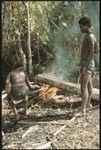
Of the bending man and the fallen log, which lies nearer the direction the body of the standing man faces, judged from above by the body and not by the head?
the bending man

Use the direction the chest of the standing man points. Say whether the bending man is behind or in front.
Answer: in front

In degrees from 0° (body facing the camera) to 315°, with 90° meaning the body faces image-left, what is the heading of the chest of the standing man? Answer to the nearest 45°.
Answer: approximately 90°

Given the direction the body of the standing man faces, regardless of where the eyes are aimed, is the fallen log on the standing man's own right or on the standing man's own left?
on the standing man's own right
